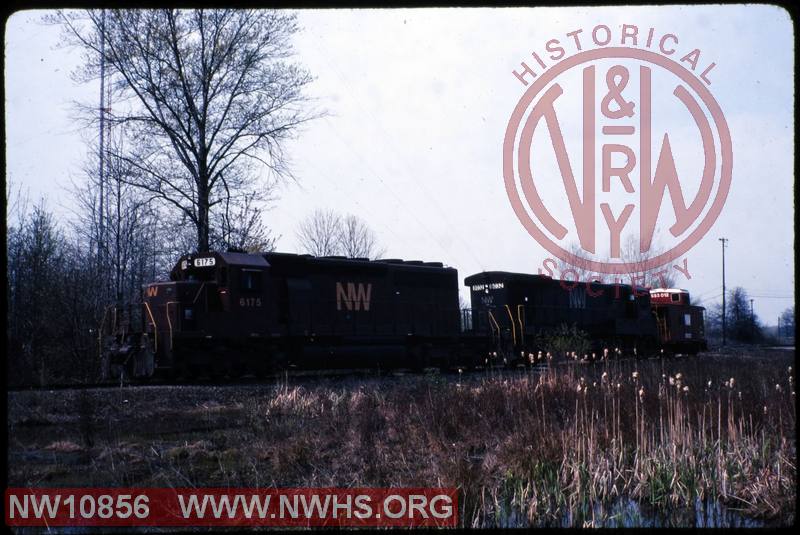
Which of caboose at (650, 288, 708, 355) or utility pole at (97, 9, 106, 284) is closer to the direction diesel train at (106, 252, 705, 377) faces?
the utility pole

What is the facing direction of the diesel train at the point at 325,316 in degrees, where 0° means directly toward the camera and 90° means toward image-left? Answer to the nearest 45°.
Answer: approximately 45°

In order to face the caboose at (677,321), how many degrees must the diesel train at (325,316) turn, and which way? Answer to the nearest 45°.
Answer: approximately 180°

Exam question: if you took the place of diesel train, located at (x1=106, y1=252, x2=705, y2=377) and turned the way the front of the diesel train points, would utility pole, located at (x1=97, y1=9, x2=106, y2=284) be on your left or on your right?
on your right
